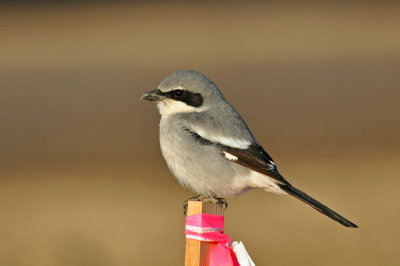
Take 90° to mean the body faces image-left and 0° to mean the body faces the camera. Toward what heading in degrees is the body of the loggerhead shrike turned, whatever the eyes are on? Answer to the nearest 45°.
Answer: approximately 90°
